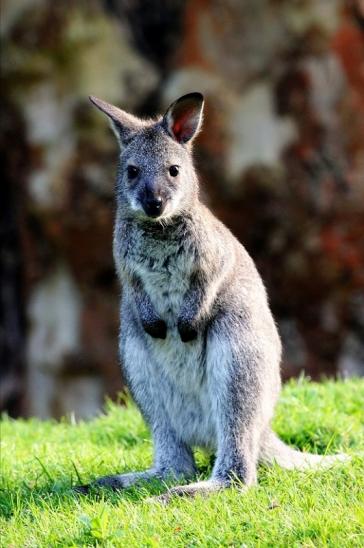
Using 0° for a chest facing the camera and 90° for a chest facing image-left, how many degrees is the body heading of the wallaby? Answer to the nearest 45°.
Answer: approximately 45°
